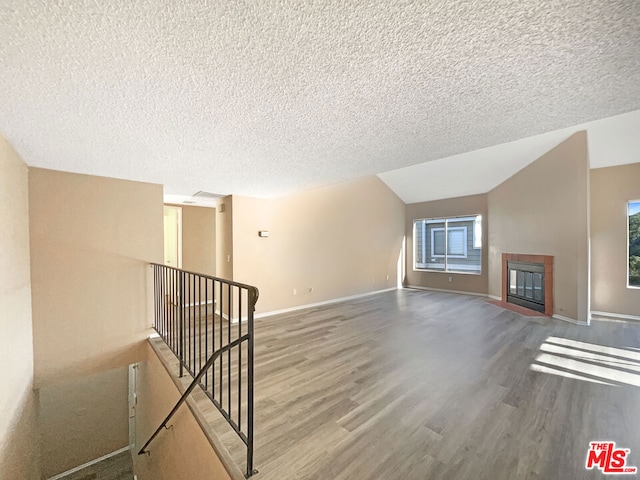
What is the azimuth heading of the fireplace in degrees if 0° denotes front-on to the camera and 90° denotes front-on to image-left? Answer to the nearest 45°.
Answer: approximately 45°

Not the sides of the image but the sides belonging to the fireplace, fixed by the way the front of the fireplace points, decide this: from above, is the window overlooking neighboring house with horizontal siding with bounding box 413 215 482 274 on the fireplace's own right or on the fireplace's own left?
on the fireplace's own right

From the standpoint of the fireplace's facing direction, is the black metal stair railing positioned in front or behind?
in front

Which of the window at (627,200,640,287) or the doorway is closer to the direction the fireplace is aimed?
the doorway

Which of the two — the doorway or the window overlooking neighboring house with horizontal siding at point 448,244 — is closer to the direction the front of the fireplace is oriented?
the doorway

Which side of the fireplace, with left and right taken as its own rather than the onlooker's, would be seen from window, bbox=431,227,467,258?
right
